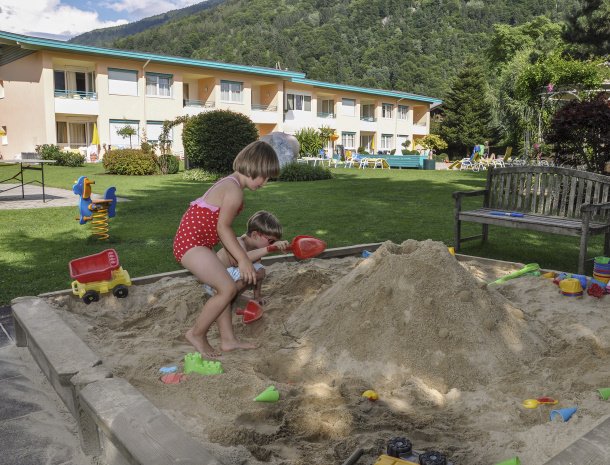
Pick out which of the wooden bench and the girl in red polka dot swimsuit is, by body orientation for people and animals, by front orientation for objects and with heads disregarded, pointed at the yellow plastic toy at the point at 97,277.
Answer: the wooden bench

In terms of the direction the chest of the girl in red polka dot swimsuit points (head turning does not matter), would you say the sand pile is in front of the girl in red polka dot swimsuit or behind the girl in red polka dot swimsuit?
in front

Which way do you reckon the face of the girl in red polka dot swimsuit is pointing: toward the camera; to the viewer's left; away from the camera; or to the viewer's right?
to the viewer's right

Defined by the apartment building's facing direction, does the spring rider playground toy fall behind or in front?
in front

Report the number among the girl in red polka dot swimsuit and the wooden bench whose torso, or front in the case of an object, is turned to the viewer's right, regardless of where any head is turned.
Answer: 1

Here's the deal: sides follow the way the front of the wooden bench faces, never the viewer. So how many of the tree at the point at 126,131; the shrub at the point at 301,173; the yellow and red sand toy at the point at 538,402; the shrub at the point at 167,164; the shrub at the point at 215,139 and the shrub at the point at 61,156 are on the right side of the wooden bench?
5

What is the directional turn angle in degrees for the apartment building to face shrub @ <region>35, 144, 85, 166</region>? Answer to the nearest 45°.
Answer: approximately 45° to its right

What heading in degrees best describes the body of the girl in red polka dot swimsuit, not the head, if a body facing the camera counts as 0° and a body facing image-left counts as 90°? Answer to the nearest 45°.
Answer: approximately 270°

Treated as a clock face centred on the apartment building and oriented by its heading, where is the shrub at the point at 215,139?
The shrub is roughly at 1 o'clock from the apartment building.

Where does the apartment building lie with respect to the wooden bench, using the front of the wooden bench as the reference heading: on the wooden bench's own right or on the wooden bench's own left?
on the wooden bench's own right

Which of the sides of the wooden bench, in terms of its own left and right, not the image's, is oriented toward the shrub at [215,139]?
right

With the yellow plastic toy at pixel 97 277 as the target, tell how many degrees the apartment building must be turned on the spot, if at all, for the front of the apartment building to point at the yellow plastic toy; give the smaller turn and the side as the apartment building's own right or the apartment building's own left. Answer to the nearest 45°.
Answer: approximately 45° to the apartment building's own right

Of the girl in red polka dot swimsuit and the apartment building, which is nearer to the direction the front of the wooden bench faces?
the girl in red polka dot swimsuit

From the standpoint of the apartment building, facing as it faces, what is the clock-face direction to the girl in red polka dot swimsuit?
The girl in red polka dot swimsuit is roughly at 1 o'clock from the apartment building.

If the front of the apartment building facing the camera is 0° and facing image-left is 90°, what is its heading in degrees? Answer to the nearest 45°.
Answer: approximately 315°

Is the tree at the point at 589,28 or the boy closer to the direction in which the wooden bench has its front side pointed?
the boy

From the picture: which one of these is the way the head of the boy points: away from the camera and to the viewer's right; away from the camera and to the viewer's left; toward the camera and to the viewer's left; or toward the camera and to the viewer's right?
toward the camera and to the viewer's right

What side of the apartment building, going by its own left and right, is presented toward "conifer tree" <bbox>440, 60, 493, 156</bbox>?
left
